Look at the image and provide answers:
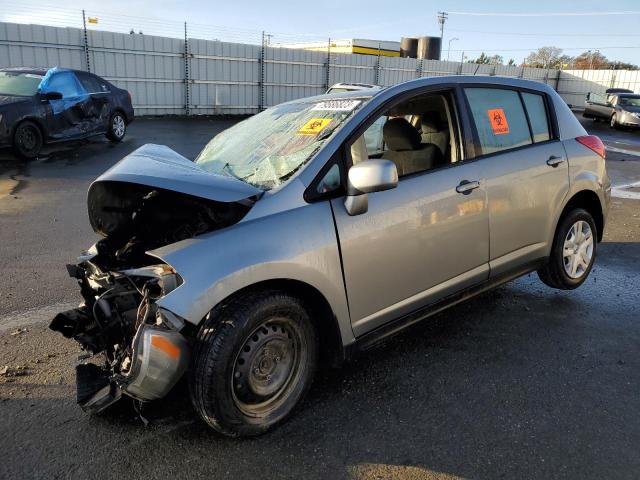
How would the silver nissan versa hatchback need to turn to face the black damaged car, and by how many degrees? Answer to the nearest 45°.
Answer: approximately 90° to its right

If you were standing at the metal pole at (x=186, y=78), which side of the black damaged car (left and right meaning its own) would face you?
back

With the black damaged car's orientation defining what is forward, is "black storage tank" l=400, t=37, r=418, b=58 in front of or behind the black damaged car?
behind

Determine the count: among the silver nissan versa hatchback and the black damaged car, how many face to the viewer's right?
0

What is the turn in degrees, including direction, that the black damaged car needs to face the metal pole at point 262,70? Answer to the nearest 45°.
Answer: approximately 180°

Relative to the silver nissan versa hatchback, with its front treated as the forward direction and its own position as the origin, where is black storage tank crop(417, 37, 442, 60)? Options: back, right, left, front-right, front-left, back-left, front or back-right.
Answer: back-right

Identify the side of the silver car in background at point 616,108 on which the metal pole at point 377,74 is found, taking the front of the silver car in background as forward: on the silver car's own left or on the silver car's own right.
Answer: on the silver car's own right

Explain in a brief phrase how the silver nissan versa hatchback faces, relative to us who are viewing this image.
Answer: facing the viewer and to the left of the viewer

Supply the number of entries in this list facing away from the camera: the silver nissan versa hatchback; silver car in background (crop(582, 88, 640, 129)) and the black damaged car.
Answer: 0

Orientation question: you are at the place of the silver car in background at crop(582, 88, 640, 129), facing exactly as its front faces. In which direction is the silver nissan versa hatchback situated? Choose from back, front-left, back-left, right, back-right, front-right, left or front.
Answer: front-right

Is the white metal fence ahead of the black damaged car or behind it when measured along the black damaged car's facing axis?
behind

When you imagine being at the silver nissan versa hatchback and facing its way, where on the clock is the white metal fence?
The white metal fence is roughly at 4 o'clock from the silver nissan versa hatchback.

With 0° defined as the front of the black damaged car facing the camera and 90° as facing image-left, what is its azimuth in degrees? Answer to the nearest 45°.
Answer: approximately 45°
